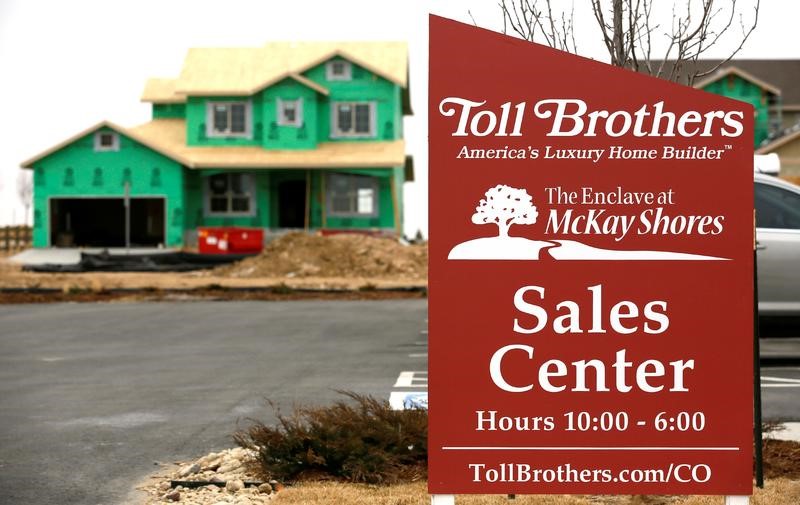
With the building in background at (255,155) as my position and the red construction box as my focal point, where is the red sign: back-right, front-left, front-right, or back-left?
front-left

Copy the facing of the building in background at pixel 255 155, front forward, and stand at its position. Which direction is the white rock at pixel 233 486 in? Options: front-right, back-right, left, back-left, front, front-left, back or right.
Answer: front

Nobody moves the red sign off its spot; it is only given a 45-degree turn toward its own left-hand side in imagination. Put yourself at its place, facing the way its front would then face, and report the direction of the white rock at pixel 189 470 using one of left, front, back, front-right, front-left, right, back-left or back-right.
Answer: back

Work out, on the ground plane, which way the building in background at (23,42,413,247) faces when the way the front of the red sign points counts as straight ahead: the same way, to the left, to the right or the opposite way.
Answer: the same way

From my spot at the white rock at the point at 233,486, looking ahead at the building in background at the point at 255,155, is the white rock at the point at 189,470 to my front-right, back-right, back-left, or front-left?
front-left

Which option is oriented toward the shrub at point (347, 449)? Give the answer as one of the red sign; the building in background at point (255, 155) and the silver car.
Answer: the building in background

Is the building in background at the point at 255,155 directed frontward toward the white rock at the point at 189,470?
yes

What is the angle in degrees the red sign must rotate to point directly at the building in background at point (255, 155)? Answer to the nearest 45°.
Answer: approximately 180°

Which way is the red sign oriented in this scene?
toward the camera

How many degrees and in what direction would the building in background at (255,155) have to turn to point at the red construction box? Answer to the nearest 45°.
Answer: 0° — it already faces it

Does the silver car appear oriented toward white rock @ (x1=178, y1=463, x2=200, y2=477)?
no

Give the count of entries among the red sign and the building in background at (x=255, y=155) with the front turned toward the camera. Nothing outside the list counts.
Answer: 2

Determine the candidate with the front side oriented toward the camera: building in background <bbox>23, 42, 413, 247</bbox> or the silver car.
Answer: the building in background

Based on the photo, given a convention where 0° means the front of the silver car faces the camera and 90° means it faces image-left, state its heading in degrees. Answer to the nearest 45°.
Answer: approximately 270°

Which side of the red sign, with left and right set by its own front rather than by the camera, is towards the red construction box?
back

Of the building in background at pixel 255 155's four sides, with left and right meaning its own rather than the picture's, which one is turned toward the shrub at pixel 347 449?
front

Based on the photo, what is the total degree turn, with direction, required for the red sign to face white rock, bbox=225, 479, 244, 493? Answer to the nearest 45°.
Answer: approximately 135° to its right

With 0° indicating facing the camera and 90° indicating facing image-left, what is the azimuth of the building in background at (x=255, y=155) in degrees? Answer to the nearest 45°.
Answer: approximately 0°
